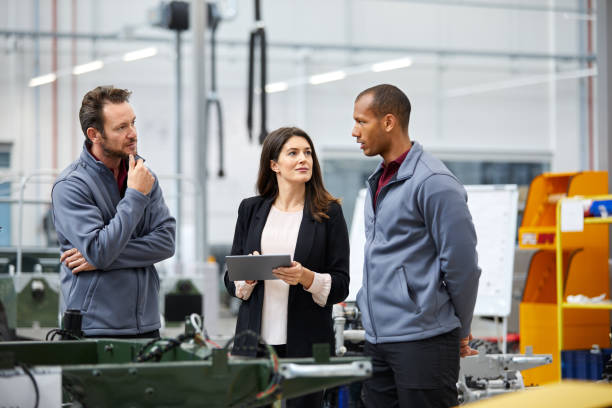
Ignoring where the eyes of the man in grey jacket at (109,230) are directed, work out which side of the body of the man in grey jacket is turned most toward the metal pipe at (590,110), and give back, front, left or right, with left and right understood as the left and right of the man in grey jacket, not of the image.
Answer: left

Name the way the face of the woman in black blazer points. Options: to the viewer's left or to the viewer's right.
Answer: to the viewer's right

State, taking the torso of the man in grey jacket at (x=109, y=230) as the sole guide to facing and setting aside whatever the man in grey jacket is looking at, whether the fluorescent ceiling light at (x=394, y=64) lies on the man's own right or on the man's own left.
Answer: on the man's own left

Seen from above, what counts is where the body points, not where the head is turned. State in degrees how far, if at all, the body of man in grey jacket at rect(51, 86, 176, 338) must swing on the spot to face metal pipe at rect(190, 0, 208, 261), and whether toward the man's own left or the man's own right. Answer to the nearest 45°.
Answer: approximately 135° to the man's own left

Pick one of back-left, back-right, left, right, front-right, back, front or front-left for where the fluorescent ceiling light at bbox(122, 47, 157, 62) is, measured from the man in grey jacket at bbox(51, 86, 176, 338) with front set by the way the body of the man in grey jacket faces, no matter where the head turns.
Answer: back-left

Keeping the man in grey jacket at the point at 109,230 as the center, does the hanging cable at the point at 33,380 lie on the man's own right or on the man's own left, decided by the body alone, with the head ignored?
on the man's own right

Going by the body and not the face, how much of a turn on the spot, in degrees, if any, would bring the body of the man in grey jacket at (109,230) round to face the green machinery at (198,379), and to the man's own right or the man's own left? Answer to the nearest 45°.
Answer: approximately 45° to the man's own right

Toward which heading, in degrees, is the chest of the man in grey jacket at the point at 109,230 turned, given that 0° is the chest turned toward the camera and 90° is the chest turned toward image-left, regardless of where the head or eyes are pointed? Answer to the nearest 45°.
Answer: approximately 315°

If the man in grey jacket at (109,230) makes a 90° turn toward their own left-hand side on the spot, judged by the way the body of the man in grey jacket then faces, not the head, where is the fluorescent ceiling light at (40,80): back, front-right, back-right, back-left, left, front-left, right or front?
front-left

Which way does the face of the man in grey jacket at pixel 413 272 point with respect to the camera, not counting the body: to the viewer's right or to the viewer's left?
to the viewer's left

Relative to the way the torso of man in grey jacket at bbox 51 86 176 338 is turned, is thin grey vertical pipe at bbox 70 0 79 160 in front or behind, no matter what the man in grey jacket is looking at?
behind

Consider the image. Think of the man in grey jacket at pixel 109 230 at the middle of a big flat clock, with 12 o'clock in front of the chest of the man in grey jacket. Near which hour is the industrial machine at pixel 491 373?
The industrial machine is roughly at 10 o'clock from the man in grey jacket.

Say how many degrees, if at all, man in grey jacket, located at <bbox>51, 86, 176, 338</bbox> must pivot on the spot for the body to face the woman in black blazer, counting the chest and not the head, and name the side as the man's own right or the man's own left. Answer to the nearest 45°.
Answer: approximately 45° to the man's own left

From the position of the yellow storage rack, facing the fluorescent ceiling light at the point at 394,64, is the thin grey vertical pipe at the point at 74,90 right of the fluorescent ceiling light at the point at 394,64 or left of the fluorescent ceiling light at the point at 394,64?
left

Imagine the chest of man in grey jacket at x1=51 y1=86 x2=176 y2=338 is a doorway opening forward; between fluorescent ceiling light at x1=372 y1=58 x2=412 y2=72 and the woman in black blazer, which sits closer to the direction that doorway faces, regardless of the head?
the woman in black blazer
